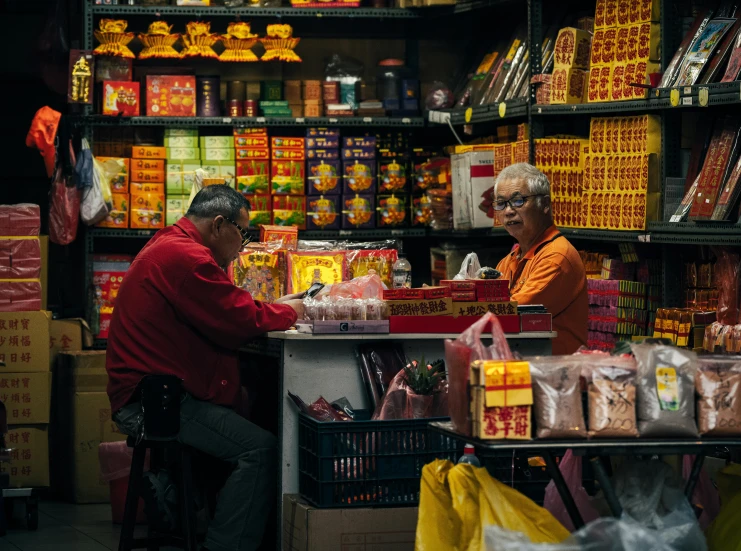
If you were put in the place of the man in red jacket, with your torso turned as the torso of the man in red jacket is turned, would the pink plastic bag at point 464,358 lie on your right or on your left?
on your right

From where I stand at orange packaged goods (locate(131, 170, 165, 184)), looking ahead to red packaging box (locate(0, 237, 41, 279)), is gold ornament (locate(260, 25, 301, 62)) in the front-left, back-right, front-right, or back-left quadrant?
back-left

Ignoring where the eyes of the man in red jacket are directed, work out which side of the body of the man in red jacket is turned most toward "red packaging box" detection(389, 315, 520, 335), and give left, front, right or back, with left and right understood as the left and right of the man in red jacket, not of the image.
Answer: front

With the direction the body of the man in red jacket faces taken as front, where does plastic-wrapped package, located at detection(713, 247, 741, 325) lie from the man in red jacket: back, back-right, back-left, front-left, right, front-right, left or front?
front

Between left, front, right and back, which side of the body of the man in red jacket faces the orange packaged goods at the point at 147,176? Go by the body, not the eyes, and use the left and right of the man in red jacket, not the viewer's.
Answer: left

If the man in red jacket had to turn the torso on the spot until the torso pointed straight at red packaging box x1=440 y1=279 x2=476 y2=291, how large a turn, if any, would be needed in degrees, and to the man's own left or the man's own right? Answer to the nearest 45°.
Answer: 0° — they already face it

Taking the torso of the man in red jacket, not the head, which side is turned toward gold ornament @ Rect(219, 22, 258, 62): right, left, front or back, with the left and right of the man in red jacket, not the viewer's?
left

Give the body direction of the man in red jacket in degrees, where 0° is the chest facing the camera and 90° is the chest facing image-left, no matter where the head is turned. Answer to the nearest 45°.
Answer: approximately 270°

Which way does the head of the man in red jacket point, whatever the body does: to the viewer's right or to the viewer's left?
to the viewer's right

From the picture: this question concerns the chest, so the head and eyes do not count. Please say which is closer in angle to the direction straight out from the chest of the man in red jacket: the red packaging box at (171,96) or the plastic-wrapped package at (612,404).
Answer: the plastic-wrapped package

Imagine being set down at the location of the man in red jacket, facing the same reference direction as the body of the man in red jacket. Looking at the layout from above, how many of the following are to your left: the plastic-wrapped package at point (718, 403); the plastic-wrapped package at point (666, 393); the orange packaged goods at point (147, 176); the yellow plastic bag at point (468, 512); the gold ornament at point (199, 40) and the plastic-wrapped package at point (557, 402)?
2

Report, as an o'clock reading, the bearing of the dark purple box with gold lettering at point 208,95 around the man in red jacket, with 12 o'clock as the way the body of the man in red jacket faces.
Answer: The dark purple box with gold lettering is roughly at 9 o'clock from the man in red jacket.

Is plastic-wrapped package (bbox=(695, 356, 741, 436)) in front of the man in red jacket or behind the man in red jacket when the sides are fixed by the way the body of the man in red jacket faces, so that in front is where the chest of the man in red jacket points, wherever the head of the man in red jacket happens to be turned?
in front

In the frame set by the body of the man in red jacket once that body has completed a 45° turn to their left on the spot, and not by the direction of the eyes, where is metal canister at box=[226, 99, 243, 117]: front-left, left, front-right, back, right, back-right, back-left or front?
front-left
